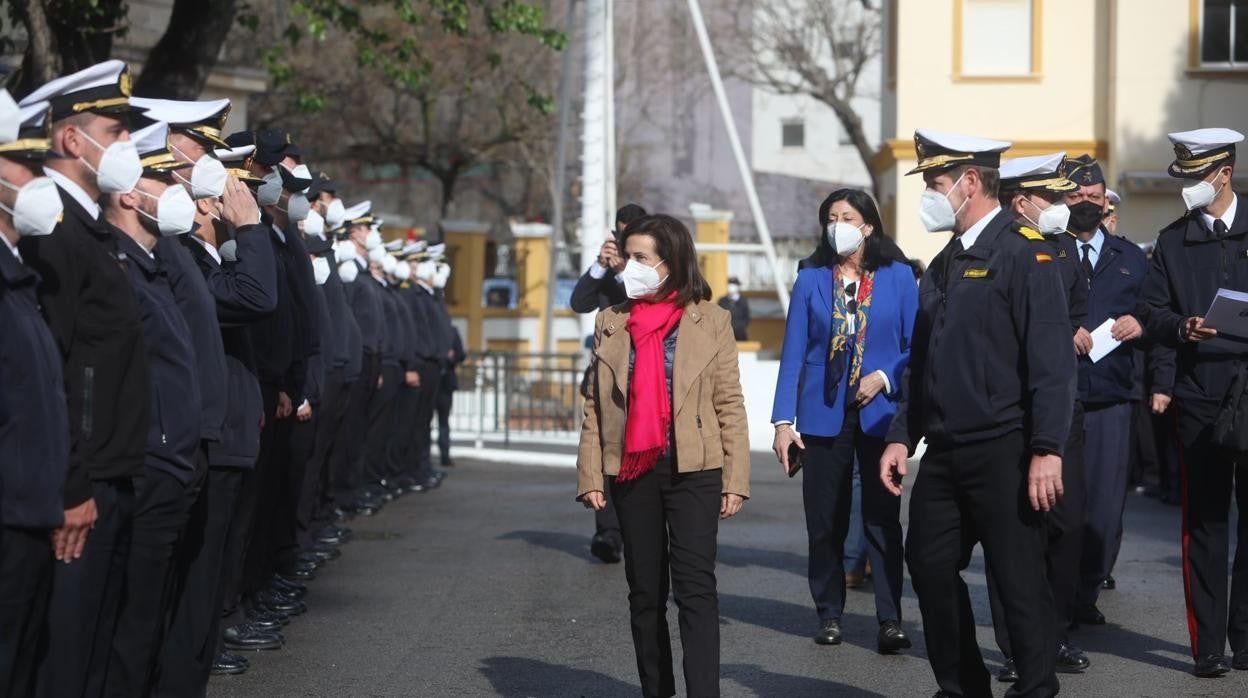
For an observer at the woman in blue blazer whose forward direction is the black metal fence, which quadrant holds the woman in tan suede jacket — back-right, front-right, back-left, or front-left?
back-left

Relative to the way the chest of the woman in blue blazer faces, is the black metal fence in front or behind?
behind

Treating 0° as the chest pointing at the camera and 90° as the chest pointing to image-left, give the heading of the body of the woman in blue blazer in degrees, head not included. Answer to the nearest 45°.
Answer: approximately 0°

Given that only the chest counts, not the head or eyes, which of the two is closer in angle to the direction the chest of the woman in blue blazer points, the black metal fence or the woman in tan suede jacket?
the woman in tan suede jacket

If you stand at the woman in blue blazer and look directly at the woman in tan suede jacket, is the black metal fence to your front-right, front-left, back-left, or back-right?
back-right
